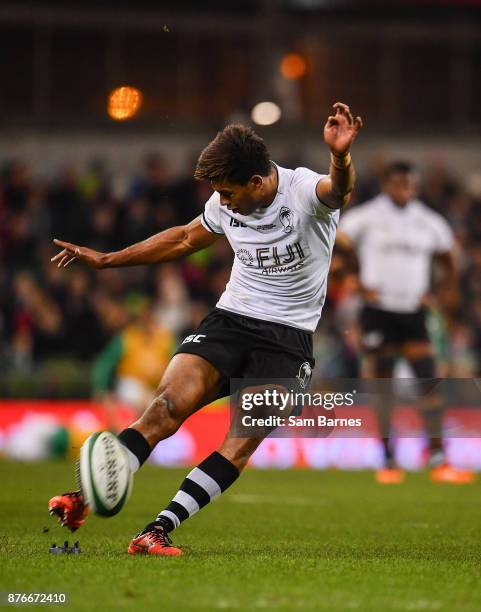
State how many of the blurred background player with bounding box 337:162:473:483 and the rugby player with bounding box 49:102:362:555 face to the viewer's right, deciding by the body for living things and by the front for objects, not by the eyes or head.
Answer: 0

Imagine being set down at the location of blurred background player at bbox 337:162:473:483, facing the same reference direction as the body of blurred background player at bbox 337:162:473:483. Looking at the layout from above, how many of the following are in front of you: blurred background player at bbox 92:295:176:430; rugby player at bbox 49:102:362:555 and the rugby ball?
2

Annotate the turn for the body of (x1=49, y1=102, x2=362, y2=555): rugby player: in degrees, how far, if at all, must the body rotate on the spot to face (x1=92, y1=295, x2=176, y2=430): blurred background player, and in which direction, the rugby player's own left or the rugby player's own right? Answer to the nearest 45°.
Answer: approximately 135° to the rugby player's own right

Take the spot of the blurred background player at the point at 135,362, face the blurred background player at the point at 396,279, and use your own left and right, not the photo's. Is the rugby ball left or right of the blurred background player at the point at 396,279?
right

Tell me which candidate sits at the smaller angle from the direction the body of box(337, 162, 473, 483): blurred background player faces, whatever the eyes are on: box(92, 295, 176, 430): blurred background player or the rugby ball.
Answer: the rugby ball

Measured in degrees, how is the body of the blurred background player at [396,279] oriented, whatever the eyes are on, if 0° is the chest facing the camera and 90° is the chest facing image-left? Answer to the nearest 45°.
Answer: approximately 0°

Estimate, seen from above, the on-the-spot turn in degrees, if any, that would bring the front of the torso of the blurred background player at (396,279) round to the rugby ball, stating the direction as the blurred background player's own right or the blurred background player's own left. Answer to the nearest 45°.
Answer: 0° — they already face it

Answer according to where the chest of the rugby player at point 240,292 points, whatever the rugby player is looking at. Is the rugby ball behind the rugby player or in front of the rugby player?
in front

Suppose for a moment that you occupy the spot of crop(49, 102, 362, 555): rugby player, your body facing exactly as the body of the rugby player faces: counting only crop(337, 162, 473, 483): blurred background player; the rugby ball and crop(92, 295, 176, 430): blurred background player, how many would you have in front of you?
1

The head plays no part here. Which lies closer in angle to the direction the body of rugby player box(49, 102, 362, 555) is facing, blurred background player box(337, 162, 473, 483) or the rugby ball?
the rugby ball

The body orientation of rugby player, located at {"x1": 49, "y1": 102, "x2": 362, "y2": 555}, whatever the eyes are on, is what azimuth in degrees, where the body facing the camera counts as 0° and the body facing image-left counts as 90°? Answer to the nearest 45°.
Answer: approximately 45°
